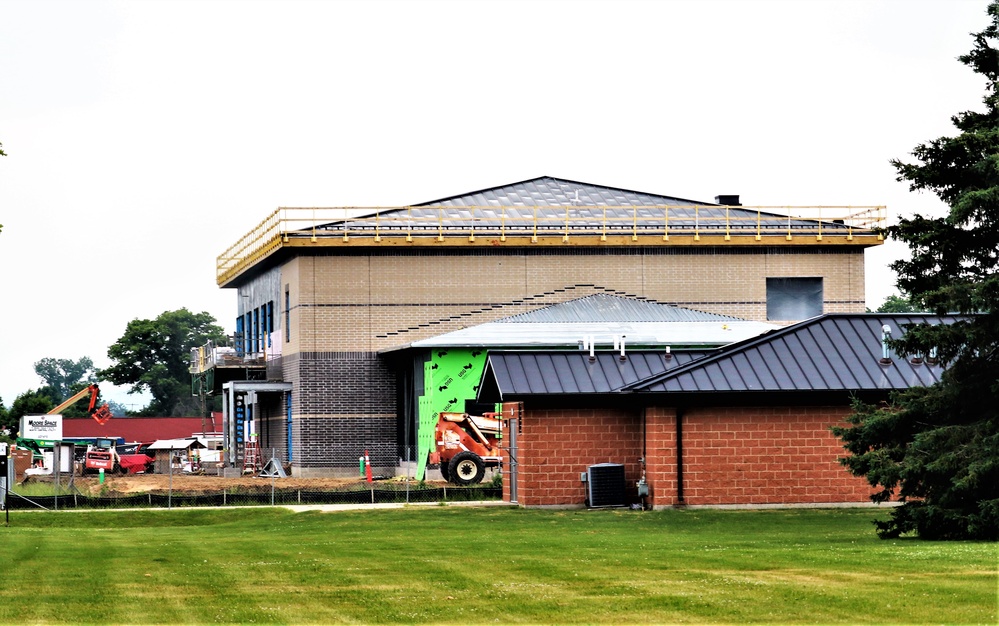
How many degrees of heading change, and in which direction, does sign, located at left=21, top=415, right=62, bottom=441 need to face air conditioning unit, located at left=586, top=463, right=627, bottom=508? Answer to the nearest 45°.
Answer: approximately 45° to its left

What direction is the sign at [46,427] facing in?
toward the camera

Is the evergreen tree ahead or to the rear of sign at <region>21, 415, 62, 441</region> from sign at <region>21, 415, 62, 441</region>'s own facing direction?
ahead
